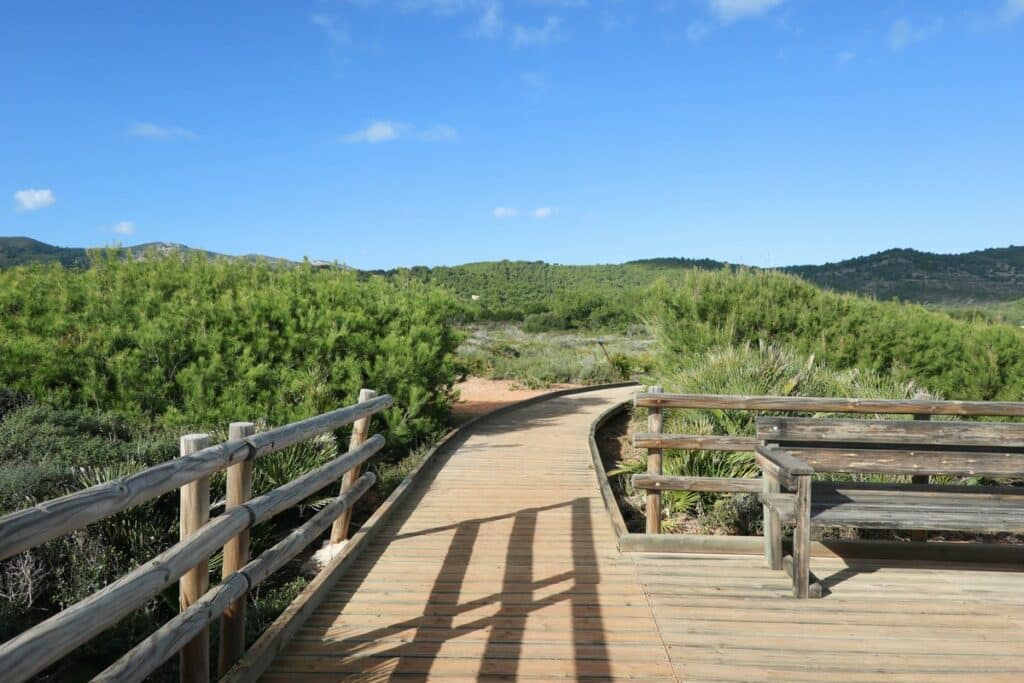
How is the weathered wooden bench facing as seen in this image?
toward the camera

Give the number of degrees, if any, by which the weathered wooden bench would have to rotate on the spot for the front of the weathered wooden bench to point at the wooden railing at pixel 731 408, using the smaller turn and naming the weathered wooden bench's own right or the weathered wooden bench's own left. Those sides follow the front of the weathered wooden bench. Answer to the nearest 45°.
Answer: approximately 90° to the weathered wooden bench's own right
